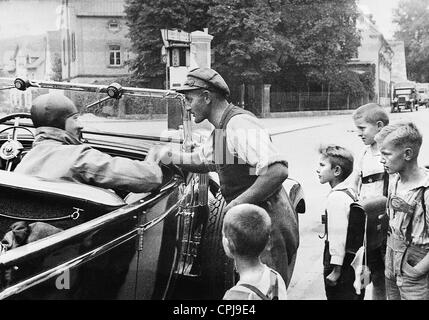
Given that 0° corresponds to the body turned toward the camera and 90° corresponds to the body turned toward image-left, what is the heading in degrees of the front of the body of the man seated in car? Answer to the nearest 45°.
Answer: approximately 225°

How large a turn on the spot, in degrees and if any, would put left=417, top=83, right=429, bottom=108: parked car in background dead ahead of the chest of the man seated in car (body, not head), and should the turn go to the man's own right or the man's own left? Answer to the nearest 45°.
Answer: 0° — they already face it

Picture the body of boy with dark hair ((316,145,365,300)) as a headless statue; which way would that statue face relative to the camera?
to the viewer's left

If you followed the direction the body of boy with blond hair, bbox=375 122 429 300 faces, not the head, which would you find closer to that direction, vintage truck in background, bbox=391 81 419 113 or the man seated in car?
the man seated in car

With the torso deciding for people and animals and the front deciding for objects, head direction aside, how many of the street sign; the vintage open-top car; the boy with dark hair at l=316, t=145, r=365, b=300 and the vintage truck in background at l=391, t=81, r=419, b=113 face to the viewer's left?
1

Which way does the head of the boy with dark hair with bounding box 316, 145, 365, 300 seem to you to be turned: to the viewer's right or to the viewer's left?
to the viewer's left

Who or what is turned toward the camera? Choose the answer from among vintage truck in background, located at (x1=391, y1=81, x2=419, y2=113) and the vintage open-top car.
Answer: the vintage truck in background

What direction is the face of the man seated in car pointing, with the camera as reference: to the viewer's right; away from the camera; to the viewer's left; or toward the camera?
to the viewer's right

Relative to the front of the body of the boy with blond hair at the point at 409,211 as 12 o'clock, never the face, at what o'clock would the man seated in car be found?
The man seated in car is roughly at 1 o'clock from the boy with blond hair.

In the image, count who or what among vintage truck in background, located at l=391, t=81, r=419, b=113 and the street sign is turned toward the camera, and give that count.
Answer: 2

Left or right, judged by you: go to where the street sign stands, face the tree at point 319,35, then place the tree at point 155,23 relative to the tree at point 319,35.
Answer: left

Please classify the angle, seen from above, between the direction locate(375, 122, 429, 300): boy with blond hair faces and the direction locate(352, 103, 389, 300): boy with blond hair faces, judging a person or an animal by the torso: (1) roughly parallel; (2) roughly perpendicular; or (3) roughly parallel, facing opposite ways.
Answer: roughly parallel

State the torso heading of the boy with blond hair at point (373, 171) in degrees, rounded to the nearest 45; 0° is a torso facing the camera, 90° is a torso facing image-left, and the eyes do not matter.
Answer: approximately 45°

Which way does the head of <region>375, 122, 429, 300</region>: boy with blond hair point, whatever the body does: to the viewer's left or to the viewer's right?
to the viewer's left

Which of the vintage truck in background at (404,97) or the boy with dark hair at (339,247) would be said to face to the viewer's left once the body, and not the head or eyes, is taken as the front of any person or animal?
the boy with dark hair

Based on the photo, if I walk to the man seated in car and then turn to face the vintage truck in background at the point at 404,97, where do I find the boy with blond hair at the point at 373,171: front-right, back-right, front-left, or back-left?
front-right

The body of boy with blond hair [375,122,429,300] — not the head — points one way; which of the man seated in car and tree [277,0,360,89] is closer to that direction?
the man seated in car

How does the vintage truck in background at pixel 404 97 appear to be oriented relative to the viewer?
toward the camera
